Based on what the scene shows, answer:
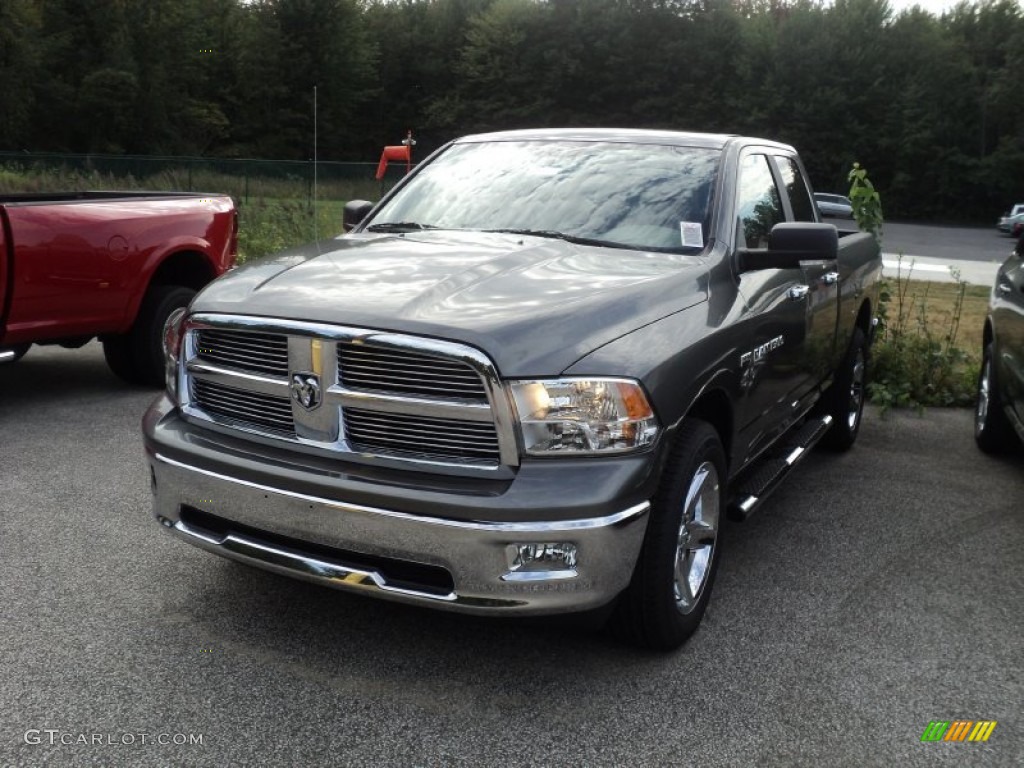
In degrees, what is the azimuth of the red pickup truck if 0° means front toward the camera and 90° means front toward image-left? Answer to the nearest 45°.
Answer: approximately 45°

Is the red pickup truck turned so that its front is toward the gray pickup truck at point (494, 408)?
no

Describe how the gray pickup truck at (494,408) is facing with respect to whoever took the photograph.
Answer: facing the viewer and to the left of the viewer

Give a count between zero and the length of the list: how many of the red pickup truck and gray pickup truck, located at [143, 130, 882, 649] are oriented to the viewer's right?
0

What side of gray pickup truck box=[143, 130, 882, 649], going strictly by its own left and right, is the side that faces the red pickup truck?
right
